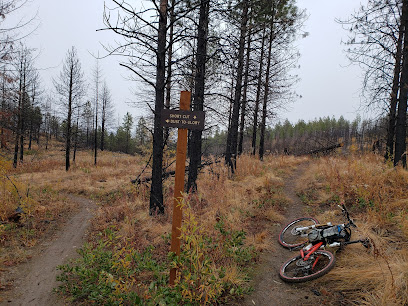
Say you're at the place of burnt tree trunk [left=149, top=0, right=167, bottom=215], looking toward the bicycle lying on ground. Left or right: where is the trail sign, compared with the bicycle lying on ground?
right

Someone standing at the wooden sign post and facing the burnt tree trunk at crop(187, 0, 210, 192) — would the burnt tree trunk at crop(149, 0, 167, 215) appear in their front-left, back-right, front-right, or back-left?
front-left

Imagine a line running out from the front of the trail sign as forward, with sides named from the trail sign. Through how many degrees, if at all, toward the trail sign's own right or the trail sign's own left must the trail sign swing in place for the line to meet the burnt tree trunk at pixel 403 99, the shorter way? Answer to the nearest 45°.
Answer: approximately 135° to the trail sign's own left

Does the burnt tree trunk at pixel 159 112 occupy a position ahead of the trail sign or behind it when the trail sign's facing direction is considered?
behind

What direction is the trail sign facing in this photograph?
toward the camera

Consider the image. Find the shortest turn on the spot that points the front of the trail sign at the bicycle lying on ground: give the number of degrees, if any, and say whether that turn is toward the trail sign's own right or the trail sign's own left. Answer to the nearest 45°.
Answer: approximately 90° to the trail sign's own left

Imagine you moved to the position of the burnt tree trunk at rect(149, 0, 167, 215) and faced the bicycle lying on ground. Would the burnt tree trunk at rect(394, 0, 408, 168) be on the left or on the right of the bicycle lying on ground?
left

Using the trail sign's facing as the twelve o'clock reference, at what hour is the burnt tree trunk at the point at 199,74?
The burnt tree trunk is roughly at 6 o'clock from the trail sign.
